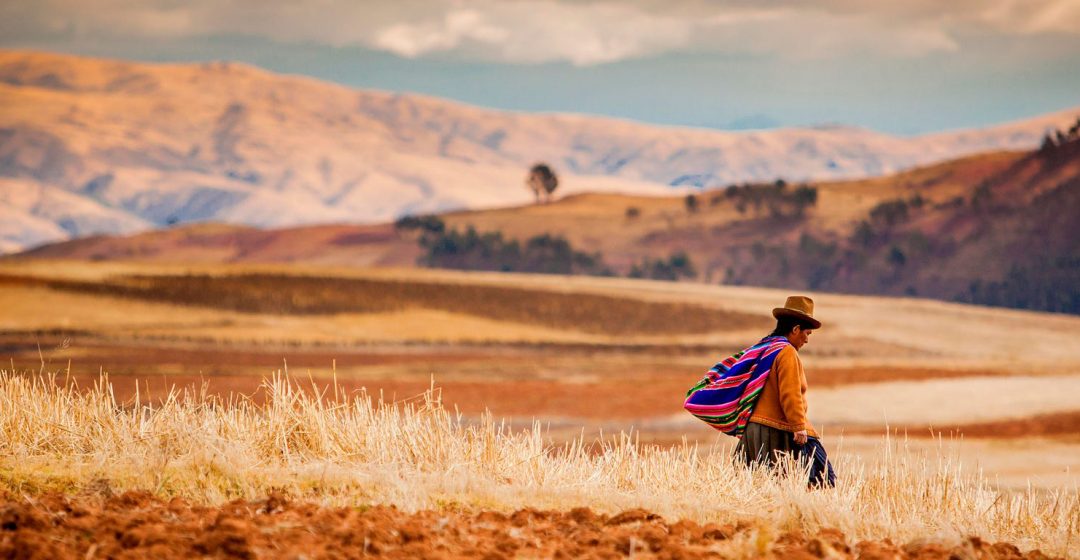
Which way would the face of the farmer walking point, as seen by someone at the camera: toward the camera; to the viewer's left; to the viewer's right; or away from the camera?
to the viewer's right

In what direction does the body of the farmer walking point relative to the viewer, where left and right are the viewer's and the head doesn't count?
facing to the right of the viewer
